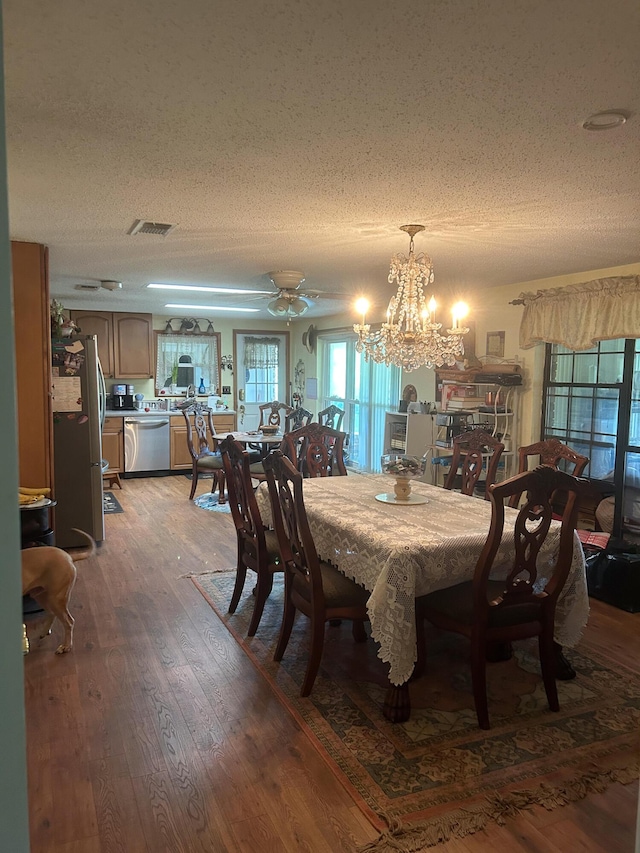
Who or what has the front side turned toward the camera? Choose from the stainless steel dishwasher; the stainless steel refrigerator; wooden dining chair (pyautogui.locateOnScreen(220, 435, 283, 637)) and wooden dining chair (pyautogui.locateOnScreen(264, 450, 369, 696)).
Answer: the stainless steel dishwasher

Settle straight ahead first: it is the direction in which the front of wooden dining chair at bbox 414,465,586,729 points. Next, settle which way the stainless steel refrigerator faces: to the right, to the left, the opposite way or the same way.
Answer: to the right

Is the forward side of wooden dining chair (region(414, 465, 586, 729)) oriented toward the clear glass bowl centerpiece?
yes

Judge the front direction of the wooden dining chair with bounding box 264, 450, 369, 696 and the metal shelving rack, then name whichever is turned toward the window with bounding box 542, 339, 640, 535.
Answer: the wooden dining chair

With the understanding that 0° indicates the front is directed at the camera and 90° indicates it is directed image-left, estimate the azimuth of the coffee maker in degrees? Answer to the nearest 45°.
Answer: approximately 0°

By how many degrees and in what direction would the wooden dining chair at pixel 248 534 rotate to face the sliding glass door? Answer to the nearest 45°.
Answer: approximately 45° to its left

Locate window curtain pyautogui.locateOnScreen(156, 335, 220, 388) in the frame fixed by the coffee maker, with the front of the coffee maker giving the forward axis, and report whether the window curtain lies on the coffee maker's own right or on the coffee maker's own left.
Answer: on the coffee maker's own left

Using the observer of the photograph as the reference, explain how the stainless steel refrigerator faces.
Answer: facing to the right of the viewer
